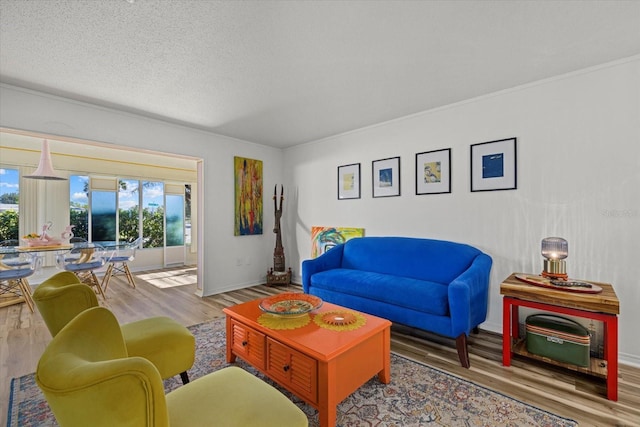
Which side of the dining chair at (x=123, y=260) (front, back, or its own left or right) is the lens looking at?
left

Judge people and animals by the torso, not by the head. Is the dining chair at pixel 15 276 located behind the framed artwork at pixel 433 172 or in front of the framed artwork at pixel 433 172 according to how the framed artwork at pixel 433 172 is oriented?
in front

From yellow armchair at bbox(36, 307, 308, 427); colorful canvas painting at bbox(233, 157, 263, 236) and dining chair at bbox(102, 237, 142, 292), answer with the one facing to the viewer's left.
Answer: the dining chair

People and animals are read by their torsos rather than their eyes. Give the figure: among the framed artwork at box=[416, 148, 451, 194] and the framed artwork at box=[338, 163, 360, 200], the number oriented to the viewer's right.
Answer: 0

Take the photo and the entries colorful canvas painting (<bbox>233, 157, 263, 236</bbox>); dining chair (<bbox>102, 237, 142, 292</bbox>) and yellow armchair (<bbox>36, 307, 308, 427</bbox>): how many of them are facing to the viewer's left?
1

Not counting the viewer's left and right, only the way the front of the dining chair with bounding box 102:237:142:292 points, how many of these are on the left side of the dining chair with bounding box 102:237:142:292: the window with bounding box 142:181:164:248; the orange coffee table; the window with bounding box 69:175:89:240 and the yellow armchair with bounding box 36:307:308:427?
2

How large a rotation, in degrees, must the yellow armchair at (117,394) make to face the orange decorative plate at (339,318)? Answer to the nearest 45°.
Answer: approximately 45° to its left

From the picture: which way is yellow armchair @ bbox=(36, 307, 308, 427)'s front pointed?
to the viewer's right

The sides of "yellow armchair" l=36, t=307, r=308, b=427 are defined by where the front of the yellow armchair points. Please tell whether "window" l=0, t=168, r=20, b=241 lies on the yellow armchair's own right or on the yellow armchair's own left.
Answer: on the yellow armchair's own left

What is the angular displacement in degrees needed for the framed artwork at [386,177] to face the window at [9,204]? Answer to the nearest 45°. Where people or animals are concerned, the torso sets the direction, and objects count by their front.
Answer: approximately 45° to its right

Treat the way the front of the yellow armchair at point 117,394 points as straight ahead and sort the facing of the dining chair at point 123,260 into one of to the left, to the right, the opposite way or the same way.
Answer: the opposite way

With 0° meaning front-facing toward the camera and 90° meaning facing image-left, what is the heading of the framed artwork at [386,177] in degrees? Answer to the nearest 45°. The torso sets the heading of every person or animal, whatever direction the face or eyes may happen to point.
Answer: approximately 45°

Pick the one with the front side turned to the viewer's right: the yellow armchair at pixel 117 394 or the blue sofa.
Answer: the yellow armchair

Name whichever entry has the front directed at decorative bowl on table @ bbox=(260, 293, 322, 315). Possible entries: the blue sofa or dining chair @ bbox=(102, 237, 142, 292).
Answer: the blue sofa

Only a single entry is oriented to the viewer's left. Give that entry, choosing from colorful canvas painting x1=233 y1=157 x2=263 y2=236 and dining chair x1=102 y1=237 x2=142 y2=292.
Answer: the dining chair
